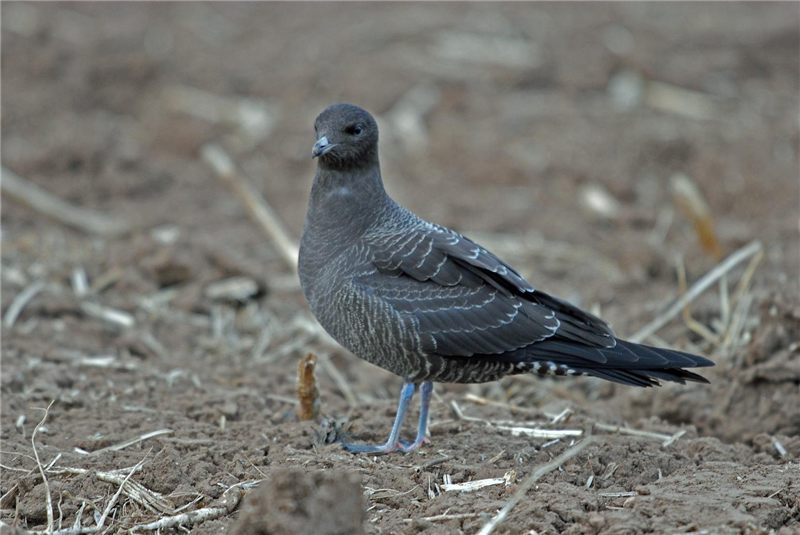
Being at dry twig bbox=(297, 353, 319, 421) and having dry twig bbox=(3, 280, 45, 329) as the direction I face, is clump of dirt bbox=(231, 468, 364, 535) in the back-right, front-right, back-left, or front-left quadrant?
back-left

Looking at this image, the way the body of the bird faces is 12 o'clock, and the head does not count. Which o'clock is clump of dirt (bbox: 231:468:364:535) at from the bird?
The clump of dirt is roughly at 9 o'clock from the bird.

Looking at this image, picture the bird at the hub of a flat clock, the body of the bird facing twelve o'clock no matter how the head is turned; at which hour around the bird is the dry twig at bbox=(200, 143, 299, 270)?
The dry twig is roughly at 2 o'clock from the bird.

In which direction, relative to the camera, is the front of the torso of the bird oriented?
to the viewer's left
